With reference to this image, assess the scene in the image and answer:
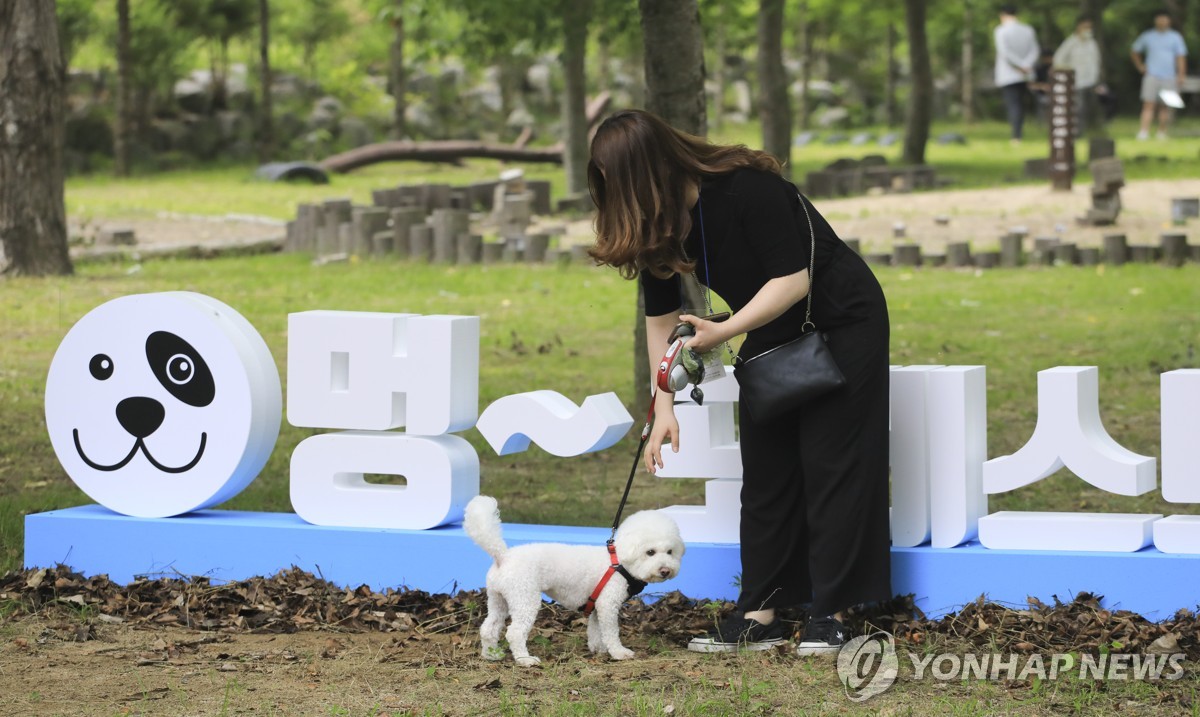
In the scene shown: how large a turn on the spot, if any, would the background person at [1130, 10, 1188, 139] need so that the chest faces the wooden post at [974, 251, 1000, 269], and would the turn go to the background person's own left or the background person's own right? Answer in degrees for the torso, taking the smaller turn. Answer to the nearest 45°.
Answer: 0° — they already face it

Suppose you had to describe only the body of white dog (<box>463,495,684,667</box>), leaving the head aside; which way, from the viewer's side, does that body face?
to the viewer's right

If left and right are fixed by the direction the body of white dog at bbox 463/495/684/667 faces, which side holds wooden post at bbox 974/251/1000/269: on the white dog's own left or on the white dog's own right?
on the white dog's own left

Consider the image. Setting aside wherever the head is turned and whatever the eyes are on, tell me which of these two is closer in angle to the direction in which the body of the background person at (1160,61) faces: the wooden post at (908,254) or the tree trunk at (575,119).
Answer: the wooden post

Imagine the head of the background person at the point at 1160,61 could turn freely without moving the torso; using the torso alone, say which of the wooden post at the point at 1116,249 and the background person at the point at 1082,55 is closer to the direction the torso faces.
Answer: the wooden post

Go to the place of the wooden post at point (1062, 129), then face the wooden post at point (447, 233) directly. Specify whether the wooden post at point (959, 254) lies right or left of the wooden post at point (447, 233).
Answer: left

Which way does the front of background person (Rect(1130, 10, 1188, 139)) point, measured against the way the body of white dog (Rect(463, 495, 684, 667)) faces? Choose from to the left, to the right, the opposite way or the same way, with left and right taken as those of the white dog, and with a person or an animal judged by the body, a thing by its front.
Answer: to the right

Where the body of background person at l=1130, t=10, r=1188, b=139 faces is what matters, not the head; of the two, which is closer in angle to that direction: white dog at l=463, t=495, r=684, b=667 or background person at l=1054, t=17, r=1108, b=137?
the white dog

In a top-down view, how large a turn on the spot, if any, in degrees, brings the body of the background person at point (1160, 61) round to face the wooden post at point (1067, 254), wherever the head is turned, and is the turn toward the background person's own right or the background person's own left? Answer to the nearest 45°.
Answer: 0° — they already face it

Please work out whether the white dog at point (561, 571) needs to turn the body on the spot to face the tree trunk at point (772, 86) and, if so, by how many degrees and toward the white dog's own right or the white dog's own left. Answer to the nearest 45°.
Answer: approximately 90° to the white dog's own left

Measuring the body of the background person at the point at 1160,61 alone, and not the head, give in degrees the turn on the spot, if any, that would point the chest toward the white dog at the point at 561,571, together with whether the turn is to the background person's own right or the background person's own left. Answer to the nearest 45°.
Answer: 0° — they already face it

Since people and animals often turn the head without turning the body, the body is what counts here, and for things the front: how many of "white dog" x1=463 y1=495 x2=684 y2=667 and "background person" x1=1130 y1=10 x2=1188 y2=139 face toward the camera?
1

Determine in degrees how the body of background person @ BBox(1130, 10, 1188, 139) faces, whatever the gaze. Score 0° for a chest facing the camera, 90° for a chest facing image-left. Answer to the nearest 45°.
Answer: approximately 0°
